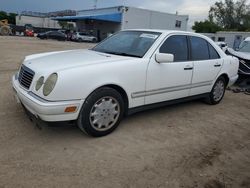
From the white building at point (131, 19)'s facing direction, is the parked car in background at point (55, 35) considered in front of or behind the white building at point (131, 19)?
in front

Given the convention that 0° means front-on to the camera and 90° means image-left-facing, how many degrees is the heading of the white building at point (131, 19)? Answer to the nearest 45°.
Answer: approximately 45°

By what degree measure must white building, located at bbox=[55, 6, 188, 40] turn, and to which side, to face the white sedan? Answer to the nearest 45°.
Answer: approximately 45° to its left

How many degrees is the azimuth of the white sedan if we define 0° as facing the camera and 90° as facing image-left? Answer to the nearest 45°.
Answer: approximately 45°

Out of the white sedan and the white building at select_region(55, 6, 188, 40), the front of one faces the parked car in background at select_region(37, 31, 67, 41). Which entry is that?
the white building

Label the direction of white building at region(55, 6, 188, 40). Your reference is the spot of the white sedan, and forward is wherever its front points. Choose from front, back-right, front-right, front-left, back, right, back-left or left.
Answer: back-right

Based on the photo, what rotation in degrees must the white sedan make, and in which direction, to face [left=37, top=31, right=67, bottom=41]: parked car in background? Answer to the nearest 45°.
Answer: approximately 135° to its right

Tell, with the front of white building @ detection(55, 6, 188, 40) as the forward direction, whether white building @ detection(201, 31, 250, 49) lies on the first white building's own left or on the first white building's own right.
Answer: on the first white building's own left

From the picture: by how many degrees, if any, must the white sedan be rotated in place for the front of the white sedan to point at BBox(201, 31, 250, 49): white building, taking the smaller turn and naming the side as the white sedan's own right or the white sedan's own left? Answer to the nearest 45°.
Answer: approximately 180°

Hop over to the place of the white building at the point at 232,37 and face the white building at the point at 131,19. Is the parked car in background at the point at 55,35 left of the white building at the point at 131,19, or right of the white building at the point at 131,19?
left
